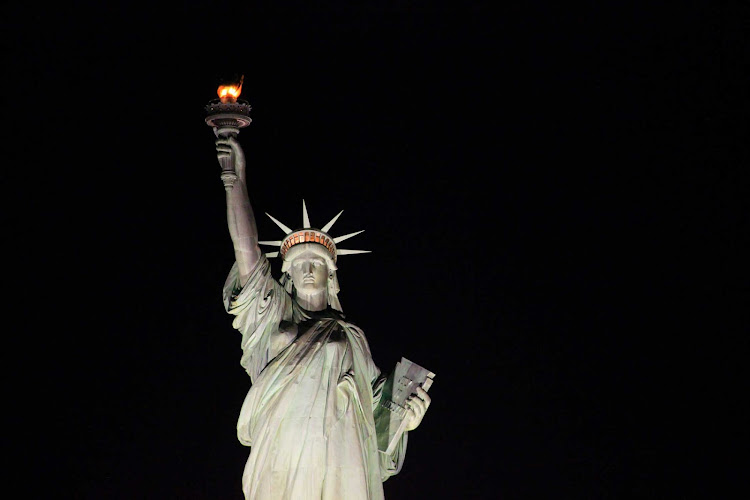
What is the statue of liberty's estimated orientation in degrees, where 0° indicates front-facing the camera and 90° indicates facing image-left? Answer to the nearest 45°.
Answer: approximately 0°
